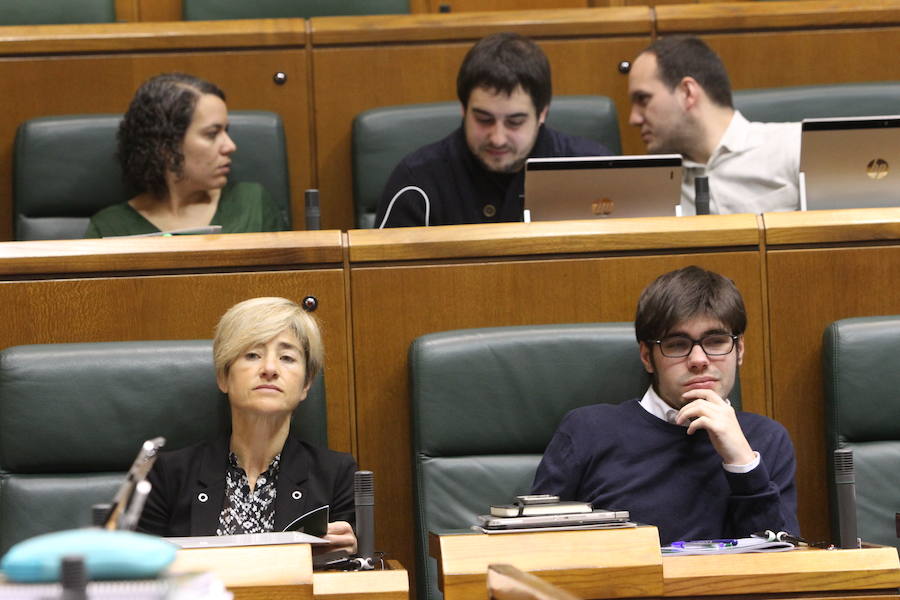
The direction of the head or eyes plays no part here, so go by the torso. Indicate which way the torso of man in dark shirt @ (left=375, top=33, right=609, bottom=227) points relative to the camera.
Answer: toward the camera

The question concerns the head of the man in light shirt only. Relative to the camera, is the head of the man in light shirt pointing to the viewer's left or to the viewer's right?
to the viewer's left

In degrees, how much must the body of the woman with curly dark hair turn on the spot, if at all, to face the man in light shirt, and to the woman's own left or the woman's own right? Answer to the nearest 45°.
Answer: approximately 45° to the woman's own left

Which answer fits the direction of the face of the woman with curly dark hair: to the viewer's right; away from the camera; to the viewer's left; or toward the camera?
to the viewer's right

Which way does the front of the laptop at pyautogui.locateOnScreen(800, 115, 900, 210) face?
away from the camera

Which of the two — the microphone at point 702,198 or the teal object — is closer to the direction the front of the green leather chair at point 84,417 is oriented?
the teal object

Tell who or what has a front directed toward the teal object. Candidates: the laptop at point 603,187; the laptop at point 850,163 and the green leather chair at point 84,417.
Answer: the green leather chair

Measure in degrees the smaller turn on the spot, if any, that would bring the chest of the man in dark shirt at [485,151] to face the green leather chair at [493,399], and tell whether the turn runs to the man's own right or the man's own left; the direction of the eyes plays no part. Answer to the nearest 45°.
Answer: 0° — they already face it

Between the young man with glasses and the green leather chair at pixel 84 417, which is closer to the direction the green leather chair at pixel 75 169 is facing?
the green leather chair

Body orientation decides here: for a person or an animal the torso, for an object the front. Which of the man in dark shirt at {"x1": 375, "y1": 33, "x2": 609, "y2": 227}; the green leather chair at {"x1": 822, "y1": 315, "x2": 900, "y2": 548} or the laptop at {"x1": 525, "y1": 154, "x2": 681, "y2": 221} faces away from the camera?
the laptop

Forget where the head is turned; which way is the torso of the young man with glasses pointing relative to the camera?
toward the camera
